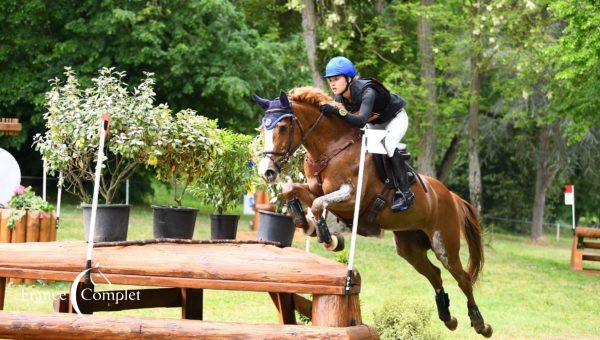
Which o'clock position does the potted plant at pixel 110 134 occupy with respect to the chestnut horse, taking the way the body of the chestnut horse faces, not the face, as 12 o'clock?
The potted plant is roughly at 2 o'clock from the chestnut horse.

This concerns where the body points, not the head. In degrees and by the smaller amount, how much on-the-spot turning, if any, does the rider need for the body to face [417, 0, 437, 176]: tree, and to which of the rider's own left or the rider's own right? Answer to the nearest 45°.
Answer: approximately 135° to the rider's own right

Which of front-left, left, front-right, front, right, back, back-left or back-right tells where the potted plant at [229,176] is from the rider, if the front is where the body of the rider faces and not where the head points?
right

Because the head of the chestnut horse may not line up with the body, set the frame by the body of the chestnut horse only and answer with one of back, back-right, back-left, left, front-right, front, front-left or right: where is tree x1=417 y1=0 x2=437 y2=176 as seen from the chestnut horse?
back-right

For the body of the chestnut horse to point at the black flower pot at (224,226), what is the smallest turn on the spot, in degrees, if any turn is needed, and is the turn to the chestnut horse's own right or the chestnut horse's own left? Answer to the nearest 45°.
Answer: approximately 90° to the chestnut horse's own right

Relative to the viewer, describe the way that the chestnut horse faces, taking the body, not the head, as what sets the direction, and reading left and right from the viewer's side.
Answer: facing the viewer and to the left of the viewer

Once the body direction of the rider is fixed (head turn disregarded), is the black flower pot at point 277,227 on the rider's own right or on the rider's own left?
on the rider's own right

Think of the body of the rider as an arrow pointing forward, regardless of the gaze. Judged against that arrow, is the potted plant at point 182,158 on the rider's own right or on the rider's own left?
on the rider's own right

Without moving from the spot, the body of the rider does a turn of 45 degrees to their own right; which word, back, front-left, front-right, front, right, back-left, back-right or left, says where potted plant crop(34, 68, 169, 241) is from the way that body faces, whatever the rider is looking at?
front

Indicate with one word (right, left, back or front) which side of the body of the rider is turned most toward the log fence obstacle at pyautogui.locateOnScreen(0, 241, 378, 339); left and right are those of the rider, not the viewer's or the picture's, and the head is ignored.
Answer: front

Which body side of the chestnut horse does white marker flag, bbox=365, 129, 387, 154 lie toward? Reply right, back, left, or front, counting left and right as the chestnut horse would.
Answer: left

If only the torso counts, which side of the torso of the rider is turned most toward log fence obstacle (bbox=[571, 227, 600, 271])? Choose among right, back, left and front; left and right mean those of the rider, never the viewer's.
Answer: back
